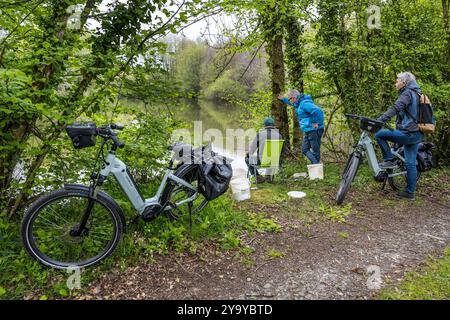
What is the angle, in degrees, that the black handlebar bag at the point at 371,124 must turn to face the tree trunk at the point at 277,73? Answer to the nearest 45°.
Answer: approximately 90° to its right

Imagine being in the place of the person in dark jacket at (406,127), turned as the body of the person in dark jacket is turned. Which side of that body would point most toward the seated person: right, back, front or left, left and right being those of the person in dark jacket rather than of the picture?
front

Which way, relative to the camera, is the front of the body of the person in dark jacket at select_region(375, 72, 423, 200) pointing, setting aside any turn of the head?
to the viewer's left

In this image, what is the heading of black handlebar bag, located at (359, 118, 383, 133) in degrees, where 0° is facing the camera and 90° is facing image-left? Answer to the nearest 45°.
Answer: approximately 45°

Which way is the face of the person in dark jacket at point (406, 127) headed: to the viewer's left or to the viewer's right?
to the viewer's left

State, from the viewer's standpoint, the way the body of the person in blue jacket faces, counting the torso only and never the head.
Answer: to the viewer's left

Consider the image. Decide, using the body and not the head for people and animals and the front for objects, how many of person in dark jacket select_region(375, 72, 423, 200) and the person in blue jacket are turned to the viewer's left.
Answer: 2
